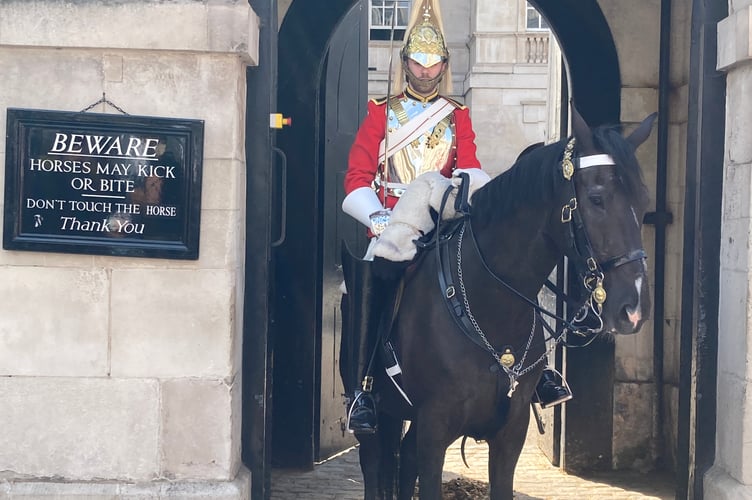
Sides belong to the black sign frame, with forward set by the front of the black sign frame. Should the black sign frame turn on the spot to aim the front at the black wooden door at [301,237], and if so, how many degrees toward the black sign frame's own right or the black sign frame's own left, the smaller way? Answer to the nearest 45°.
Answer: approximately 135° to the black sign frame's own left

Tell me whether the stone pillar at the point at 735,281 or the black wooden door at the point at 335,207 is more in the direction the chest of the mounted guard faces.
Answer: the stone pillar

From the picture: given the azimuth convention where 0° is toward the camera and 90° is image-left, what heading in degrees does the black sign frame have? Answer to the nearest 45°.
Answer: approximately 0°

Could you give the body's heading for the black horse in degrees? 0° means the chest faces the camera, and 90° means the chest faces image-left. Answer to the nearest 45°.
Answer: approximately 315°

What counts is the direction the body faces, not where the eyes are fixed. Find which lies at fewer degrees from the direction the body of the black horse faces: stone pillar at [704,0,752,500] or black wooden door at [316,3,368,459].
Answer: the stone pillar

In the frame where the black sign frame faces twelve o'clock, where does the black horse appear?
The black horse is roughly at 10 o'clock from the black sign frame.

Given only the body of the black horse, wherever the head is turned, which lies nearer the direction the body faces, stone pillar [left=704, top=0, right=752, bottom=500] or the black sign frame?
the stone pillar

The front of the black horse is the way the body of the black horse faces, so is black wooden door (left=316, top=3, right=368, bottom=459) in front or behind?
behind

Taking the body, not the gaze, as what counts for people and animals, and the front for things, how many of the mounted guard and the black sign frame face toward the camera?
2
